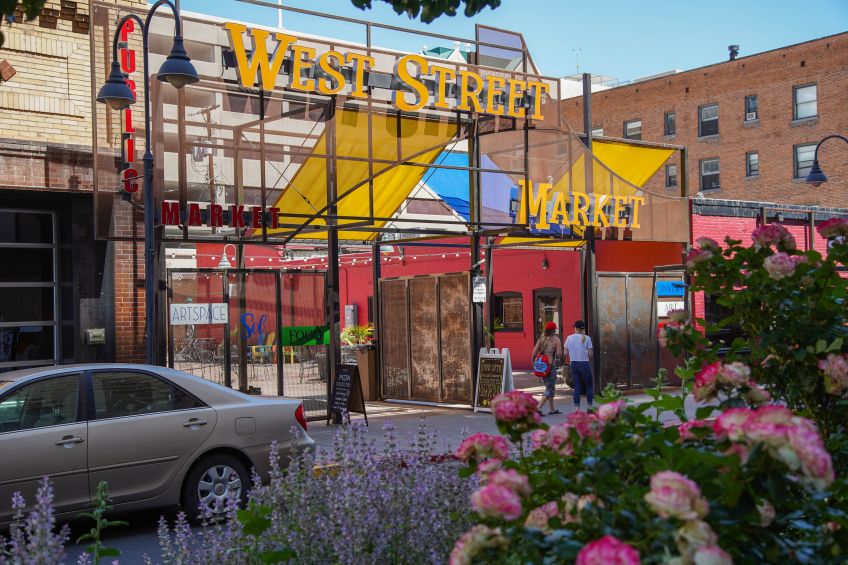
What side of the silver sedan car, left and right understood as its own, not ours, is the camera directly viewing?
left

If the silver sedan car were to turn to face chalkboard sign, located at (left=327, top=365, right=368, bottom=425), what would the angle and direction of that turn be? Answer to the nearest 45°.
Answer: approximately 135° to its right

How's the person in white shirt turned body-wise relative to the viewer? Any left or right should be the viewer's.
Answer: facing away from the viewer

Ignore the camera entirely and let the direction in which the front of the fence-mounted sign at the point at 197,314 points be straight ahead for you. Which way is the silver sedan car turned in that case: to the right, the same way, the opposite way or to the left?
to the right

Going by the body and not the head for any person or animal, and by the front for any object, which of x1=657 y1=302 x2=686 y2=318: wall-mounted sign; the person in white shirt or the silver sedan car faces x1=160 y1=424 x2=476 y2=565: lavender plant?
the wall-mounted sign

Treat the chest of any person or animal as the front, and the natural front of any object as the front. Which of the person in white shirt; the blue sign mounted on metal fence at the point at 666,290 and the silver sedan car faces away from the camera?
the person in white shirt

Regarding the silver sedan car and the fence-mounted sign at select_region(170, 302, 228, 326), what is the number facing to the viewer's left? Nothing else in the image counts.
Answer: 1

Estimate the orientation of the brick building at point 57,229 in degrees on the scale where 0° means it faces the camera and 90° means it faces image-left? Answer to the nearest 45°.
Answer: approximately 315°

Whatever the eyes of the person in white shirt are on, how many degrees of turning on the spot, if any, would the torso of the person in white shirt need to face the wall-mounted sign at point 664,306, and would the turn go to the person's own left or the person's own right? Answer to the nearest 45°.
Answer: approximately 45° to the person's own right

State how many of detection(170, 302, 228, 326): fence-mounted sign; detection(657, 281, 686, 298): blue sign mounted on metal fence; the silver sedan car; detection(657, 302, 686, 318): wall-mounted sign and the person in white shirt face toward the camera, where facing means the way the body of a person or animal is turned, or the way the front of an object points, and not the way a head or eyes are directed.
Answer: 3

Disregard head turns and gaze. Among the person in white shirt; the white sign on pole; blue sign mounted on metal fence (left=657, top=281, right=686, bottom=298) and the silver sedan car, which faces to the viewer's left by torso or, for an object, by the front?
the silver sedan car

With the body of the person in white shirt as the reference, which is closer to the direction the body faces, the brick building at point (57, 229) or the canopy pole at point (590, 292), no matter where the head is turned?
the canopy pole
